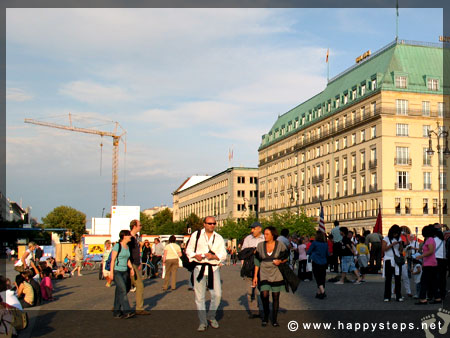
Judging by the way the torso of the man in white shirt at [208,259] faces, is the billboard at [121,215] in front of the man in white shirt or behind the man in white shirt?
behind

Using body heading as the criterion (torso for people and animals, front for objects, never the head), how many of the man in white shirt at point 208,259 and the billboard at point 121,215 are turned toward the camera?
2

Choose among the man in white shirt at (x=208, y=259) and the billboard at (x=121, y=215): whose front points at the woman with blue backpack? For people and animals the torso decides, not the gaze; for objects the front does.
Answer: the billboard

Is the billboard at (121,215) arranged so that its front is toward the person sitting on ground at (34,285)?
yes

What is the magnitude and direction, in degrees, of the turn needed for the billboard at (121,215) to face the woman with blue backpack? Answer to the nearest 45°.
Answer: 0° — it already faces them

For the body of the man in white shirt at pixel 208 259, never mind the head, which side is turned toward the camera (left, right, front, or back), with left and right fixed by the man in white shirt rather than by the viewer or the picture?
front

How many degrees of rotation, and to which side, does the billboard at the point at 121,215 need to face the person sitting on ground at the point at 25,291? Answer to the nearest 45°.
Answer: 0° — it already faces them

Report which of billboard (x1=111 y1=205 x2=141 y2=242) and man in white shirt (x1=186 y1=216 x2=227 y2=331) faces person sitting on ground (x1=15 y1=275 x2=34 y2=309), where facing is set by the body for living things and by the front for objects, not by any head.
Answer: the billboard

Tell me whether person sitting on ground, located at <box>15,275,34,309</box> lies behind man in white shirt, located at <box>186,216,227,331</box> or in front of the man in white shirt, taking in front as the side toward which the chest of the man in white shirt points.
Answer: behind

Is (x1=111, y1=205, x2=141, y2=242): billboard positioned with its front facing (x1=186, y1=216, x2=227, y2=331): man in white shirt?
yes

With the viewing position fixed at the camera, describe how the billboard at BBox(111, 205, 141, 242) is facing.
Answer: facing the viewer
